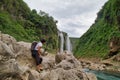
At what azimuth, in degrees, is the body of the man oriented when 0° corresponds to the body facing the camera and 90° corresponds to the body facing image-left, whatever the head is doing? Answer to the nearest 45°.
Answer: approximately 270°
